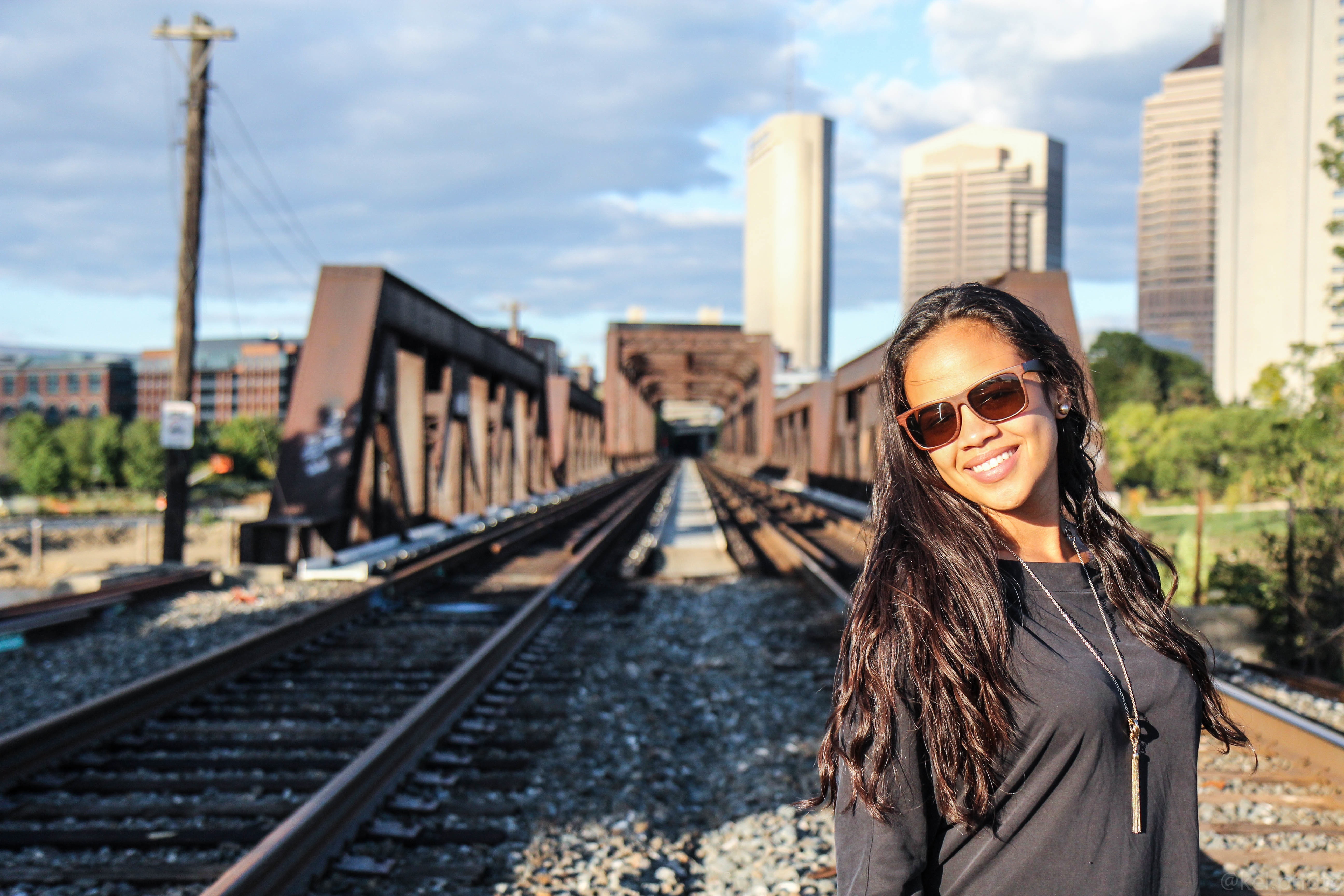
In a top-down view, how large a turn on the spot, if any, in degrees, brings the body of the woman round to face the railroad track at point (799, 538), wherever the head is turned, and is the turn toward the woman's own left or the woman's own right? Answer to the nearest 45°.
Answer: approximately 135° to the woman's own left

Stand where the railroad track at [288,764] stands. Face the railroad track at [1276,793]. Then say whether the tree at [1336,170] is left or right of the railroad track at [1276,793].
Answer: left

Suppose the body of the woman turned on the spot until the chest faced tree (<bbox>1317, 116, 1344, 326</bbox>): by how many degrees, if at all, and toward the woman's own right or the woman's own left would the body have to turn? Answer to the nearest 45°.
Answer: approximately 135° to the woman's own left

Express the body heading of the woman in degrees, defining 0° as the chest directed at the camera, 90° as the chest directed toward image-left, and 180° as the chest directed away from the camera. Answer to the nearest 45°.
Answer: approximately 315°

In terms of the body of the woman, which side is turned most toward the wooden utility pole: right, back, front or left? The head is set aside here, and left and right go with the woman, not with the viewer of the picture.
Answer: back

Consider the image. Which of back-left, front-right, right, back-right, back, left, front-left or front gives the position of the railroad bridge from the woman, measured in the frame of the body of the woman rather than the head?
back
